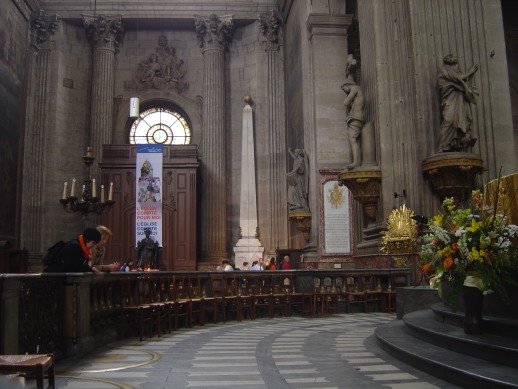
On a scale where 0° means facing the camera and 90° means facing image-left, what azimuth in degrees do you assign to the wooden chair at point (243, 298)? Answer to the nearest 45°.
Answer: approximately 315°

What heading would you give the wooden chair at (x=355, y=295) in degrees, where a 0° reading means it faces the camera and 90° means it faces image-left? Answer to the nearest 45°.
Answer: approximately 0°

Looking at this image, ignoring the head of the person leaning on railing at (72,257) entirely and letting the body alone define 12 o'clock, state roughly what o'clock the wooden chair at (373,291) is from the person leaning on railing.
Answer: The wooden chair is roughly at 11 o'clock from the person leaning on railing.

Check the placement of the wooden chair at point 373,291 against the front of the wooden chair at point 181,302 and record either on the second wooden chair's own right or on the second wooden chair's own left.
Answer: on the second wooden chair's own left

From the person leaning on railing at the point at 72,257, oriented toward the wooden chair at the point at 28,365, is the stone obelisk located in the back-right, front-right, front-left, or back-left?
back-left

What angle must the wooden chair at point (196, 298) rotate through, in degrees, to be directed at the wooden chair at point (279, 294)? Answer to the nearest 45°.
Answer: approximately 90° to its left

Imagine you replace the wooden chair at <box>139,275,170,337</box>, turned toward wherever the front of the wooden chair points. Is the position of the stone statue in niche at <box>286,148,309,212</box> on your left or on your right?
on your left

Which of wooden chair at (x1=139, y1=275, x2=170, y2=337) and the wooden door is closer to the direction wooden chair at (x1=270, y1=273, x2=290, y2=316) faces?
the wooden chair

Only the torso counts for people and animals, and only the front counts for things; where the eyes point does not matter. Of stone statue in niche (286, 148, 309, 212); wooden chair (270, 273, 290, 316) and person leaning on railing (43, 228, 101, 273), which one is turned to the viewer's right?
the person leaning on railing
